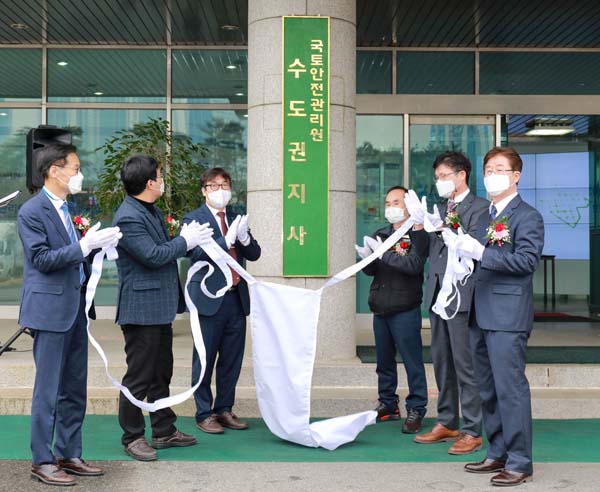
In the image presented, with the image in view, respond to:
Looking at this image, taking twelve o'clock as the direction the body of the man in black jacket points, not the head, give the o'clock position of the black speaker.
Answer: The black speaker is roughly at 2 o'clock from the man in black jacket.

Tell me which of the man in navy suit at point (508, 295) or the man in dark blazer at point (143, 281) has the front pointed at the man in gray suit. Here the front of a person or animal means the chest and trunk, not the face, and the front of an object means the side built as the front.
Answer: the man in dark blazer

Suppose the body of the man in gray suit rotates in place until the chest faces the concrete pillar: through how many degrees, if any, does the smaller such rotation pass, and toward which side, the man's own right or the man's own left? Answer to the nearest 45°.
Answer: approximately 90° to the man's own right

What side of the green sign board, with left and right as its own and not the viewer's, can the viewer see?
front

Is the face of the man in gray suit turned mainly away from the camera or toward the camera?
toward the camera

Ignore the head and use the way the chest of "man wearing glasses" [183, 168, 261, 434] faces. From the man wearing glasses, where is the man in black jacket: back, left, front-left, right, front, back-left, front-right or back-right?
front-left

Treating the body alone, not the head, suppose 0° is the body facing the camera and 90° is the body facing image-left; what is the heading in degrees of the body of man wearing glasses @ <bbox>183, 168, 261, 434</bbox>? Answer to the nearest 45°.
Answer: approximately 315°

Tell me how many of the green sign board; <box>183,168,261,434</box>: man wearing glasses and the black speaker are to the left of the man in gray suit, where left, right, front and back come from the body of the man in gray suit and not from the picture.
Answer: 0

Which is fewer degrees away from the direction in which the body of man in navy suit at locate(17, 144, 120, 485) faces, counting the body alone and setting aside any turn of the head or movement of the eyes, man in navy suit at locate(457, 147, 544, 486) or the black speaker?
the man in navy suit

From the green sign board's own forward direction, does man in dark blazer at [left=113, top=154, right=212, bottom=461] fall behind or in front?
in front

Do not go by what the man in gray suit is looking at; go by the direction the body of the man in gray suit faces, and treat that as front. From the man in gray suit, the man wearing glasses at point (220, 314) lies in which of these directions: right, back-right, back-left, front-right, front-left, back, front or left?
front-right

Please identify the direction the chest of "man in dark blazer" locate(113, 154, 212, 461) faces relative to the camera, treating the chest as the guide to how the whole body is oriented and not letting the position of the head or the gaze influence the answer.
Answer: to the viewer's right

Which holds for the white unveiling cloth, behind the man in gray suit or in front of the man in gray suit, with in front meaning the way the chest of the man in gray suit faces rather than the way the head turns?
in front

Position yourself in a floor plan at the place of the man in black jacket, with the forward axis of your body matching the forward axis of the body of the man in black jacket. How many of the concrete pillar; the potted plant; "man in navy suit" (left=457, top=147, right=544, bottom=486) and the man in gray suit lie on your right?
2

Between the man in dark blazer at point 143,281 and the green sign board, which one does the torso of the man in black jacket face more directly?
the man in dark blazer

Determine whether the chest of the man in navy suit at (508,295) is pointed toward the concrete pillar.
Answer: no

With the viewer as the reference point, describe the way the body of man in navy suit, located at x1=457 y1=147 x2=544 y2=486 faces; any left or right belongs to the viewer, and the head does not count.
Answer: facing the viewer and to the left of the viewer

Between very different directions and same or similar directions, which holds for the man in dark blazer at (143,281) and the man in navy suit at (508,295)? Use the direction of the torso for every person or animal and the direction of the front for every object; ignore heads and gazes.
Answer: very different directions

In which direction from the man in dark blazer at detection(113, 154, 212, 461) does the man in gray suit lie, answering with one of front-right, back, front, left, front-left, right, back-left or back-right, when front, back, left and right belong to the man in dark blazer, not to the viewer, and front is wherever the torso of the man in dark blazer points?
front
